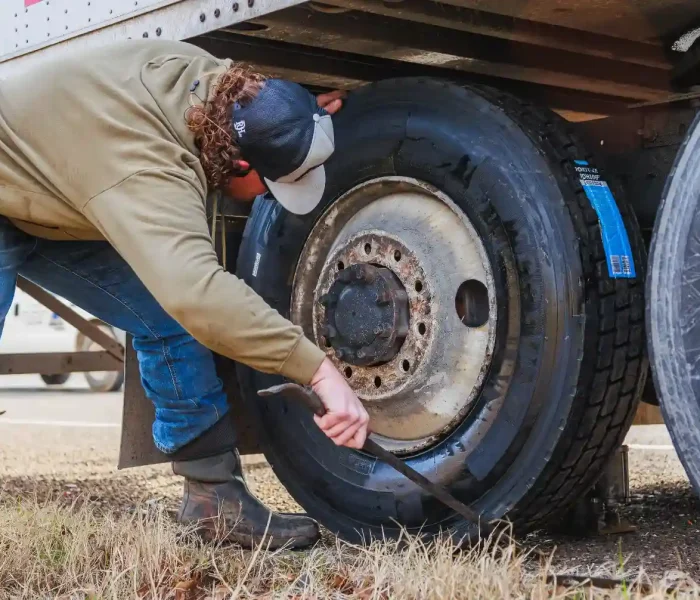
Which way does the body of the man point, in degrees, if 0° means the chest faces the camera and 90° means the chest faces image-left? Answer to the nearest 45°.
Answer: approximately 270°

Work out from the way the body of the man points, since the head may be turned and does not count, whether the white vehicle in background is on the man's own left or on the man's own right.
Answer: on the man's own left

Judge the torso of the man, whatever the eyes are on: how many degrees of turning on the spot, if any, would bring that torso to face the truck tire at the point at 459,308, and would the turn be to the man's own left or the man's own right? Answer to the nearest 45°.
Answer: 0° — they already face it
